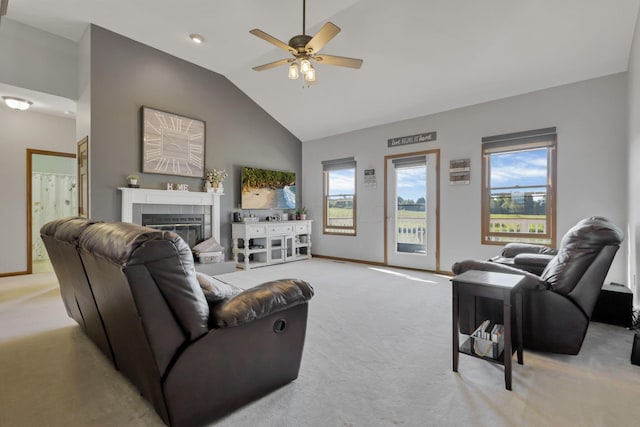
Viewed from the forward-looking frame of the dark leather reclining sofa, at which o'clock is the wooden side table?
The wooden side table is roughly at 2 o'clock from the dark leather reclining sofa.

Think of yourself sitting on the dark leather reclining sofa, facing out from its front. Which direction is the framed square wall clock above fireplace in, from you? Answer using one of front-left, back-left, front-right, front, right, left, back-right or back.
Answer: front-left

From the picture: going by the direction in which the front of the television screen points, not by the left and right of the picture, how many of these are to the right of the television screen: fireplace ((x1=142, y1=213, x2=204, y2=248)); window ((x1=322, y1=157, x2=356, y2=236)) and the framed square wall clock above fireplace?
2

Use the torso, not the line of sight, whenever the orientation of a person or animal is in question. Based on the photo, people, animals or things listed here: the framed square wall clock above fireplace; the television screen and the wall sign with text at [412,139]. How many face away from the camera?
0

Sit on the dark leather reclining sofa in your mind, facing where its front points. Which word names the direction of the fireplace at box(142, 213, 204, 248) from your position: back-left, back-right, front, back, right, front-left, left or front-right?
front-left

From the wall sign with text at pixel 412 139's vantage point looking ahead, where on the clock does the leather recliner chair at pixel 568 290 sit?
The leather recliner chair is roughly at 10 o'clock from the wall sign with text.

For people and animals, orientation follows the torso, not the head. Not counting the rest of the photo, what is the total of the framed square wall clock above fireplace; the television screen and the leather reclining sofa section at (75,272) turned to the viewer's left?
0

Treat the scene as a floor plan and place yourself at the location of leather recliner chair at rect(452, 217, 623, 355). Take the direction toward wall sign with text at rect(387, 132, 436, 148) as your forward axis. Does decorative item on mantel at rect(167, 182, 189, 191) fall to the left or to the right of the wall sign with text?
left

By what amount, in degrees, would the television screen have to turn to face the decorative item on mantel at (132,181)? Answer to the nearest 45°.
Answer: approximately 90° to its right

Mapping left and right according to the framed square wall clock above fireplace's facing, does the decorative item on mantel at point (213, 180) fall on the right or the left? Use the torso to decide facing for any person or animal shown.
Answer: on its left

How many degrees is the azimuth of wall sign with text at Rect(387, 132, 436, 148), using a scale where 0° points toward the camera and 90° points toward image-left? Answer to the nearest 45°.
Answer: approximately 45°

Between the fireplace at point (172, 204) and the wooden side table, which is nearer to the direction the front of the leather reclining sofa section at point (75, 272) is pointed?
the fireplace

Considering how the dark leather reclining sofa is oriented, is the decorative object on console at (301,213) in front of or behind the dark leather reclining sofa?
in front

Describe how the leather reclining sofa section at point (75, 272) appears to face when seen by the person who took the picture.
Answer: facing away from the viewer and to the right of the viewer

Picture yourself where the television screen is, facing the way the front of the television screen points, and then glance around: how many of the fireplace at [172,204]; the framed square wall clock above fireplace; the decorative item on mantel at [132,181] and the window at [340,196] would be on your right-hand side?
3

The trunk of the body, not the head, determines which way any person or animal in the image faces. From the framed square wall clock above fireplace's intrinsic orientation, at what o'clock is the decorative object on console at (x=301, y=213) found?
The decorative object on console is roughly at 10 o'clock from the framed square wall clock above fireplace.
